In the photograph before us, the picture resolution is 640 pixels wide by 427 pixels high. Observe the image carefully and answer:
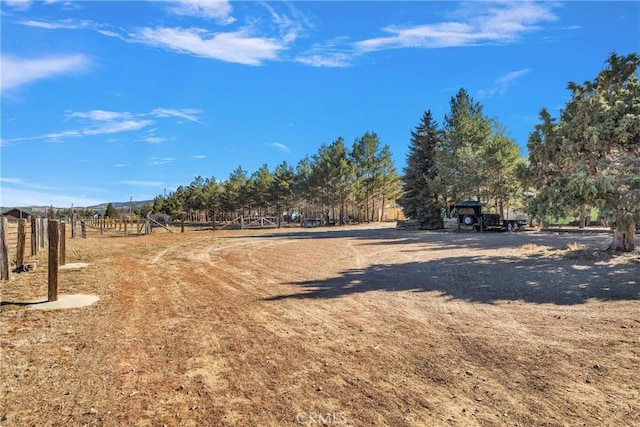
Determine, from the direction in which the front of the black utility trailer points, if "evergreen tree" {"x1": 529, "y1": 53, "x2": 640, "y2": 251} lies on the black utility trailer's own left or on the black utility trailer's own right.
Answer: on the black utility trailer's own left

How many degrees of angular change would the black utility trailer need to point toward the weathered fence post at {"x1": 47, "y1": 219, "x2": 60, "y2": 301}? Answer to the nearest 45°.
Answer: approximately 90° to its left

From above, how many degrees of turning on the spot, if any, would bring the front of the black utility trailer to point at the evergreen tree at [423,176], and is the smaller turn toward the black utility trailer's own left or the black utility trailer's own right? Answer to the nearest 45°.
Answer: approximately 45° to the black utility trailer's own right

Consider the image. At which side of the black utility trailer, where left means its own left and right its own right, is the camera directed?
left

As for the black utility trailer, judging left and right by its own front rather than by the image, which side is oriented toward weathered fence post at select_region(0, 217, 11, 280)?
left

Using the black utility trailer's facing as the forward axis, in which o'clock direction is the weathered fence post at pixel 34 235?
The weathered fence post is roughly at 10 o'clock from the black utility trailer.
